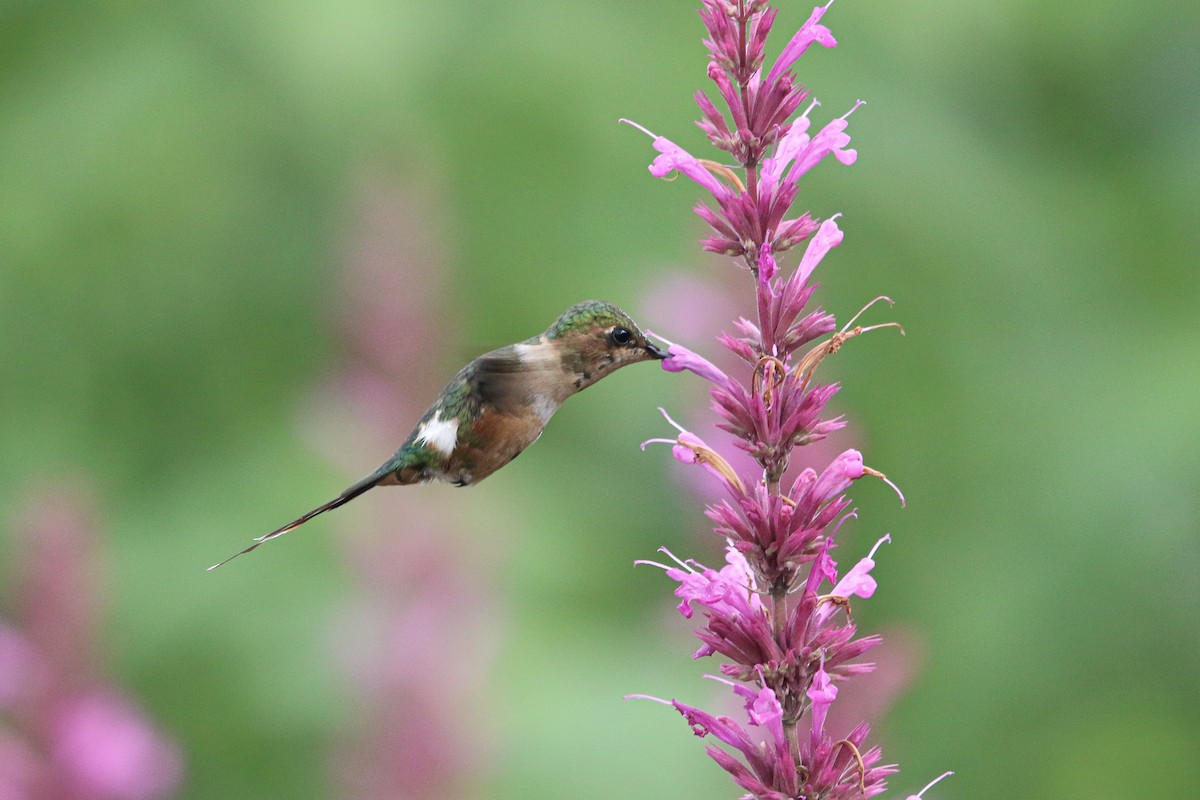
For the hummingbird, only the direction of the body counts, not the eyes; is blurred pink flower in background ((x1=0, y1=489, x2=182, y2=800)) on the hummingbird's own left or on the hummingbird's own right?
on the hummingbird's own left

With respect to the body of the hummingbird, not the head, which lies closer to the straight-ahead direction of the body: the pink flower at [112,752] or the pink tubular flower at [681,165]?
the pink tubular flower

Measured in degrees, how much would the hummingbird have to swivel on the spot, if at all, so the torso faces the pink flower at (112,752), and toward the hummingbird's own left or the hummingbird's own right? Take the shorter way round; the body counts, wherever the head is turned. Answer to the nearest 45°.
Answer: approximately 135° to the hummingbird's own left

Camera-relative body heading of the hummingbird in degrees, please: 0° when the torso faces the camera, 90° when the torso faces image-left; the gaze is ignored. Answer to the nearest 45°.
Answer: approximately 270°
